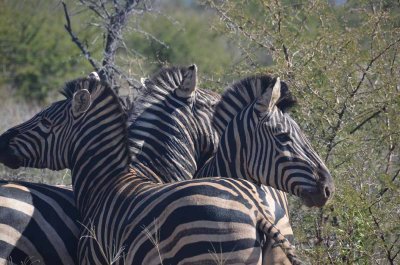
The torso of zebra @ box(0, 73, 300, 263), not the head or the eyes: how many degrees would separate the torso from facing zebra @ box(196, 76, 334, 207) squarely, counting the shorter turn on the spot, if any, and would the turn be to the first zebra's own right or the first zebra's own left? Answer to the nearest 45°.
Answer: approximately 180°

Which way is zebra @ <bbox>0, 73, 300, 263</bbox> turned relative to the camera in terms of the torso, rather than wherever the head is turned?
to the viewer's left
